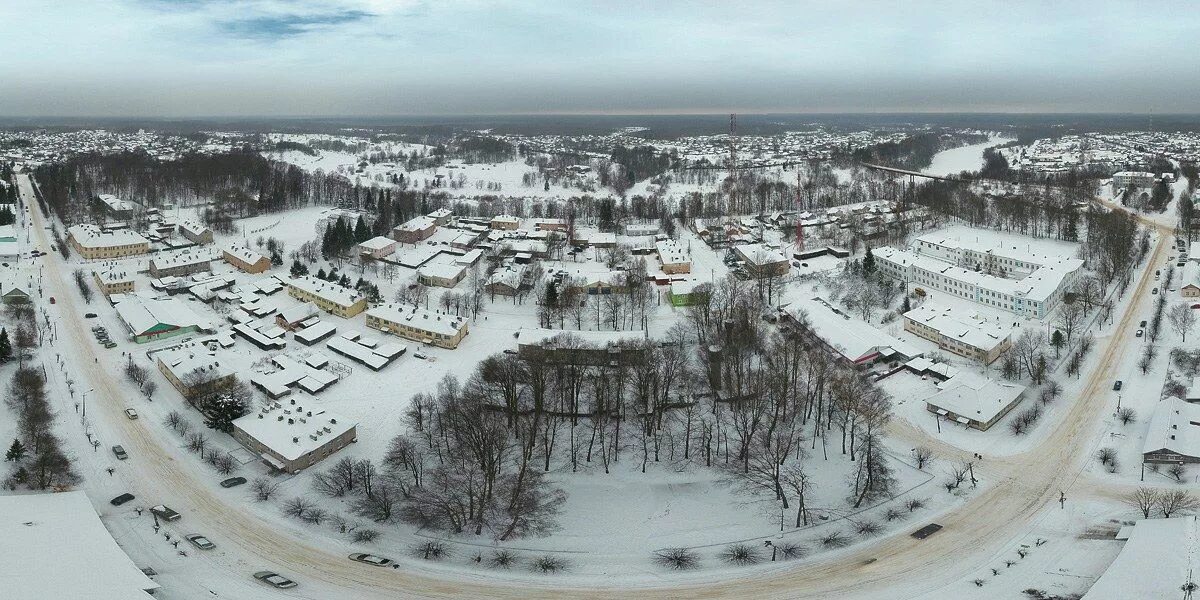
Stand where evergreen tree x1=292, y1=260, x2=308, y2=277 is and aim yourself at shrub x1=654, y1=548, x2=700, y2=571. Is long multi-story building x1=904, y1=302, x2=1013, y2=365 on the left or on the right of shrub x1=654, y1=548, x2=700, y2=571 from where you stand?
left

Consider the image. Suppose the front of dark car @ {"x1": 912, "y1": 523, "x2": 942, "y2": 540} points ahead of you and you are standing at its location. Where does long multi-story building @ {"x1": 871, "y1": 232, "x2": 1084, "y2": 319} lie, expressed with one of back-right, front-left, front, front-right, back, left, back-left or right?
back-right

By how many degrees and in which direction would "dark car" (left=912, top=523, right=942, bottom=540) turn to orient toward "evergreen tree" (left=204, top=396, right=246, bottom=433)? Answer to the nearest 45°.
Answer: approximately 45° to its right

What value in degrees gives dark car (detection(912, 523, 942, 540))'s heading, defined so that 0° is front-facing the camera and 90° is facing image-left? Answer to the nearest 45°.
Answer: approximately 45°

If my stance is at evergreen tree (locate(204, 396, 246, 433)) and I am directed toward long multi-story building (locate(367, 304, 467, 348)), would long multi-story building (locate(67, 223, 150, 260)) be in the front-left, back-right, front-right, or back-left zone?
front-left

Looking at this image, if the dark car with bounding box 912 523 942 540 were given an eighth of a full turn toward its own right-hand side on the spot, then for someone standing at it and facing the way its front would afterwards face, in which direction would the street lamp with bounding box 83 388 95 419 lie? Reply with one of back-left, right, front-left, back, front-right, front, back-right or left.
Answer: front

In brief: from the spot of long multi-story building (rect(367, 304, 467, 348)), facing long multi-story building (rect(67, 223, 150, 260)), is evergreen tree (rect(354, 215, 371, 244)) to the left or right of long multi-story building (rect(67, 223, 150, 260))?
right
